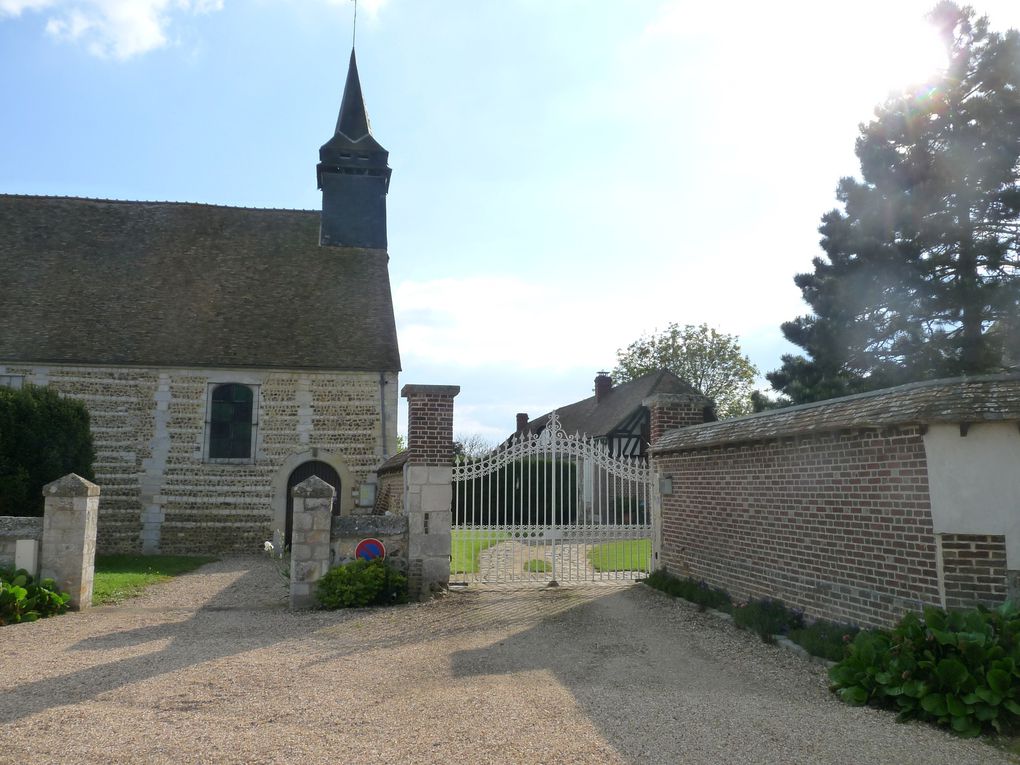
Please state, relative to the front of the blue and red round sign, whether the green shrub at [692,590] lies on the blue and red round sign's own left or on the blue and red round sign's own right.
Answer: on the blue and red round sign's own left

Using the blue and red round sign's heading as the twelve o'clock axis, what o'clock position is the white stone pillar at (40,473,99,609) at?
The white stone pillar is roughly at 3 o'clock from the blue and red round sign.

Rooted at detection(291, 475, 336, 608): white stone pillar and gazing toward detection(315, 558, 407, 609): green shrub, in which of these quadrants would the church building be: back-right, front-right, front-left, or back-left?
back-left

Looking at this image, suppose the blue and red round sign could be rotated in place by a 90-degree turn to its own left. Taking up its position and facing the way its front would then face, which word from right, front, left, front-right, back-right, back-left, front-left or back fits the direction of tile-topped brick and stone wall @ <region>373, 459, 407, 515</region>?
left

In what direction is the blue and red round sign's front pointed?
toward the camera

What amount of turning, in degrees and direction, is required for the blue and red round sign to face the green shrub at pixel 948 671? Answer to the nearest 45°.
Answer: approximately 45° to its left

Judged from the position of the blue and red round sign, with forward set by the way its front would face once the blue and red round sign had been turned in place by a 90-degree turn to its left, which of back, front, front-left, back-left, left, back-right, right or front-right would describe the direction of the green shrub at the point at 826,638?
front-right

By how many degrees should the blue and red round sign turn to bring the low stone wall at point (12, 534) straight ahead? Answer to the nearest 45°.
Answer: approximately 90° to its right

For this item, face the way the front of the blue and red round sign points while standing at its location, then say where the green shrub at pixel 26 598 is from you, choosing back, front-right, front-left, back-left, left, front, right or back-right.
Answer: right

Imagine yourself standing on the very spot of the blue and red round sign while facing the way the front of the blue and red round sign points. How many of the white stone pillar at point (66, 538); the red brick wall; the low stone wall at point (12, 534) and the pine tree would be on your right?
2
